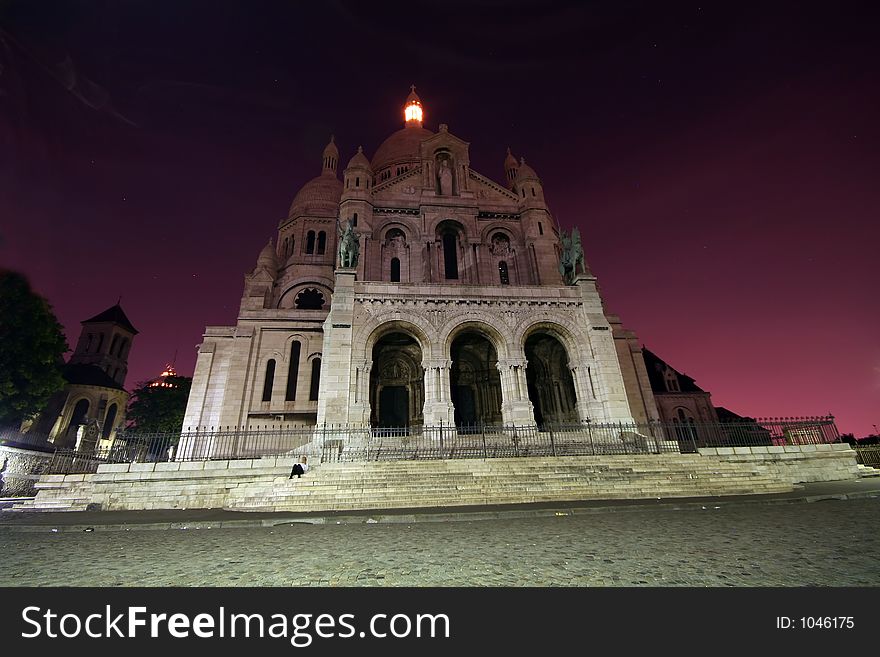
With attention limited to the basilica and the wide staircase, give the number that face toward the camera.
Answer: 2

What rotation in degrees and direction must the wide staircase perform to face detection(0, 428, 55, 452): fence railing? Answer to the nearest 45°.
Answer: approximately 135° to its right

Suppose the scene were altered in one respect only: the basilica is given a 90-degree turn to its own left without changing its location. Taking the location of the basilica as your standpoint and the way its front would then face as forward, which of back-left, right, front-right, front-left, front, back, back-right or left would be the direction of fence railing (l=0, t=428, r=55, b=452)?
back

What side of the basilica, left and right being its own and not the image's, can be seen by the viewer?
front

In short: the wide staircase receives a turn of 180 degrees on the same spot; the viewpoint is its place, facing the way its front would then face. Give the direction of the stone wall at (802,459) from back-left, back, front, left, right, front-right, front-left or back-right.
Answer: right

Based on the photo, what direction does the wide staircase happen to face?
toward the camera

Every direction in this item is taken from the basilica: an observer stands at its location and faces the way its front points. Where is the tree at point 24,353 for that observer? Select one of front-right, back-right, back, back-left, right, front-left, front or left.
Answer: right

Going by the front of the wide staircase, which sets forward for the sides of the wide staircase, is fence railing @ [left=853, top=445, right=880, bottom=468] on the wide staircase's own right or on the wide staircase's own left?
on the wide staircase's own left

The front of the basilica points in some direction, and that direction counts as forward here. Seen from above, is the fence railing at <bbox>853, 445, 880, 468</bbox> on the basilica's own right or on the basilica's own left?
on the basilica's own left
